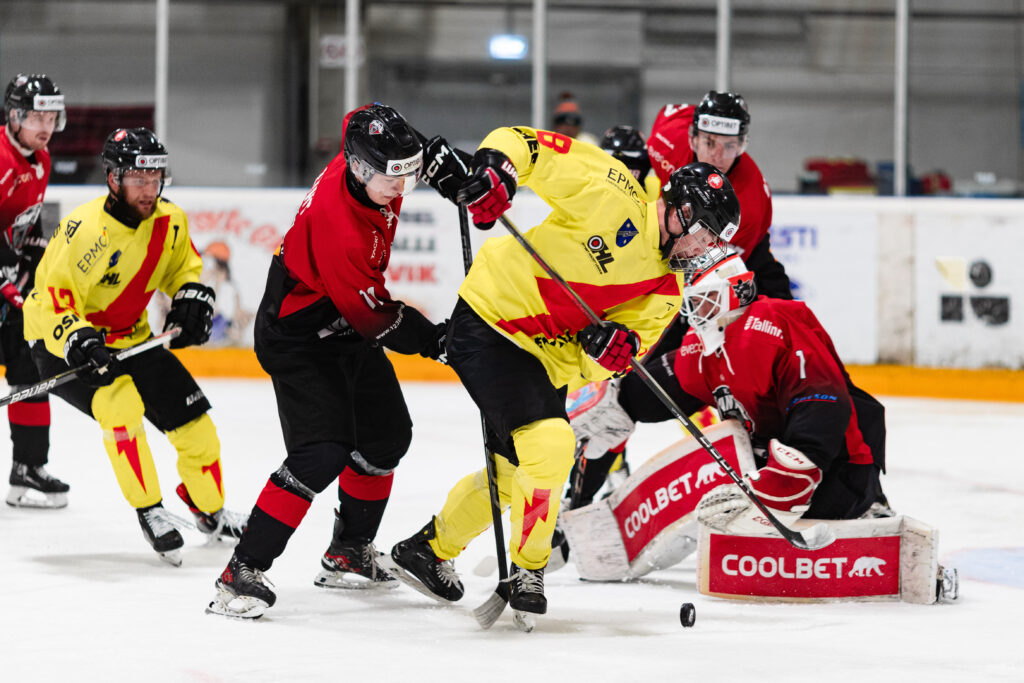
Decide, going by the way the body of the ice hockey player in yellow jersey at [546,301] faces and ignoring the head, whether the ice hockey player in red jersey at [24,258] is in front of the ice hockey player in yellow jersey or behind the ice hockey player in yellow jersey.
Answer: behind

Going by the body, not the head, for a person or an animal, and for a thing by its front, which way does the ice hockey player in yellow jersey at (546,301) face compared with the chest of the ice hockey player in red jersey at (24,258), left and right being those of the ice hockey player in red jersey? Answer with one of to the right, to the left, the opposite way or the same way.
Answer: the same way

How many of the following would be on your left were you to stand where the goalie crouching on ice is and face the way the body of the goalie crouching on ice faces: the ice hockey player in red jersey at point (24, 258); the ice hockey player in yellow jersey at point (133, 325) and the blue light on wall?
0

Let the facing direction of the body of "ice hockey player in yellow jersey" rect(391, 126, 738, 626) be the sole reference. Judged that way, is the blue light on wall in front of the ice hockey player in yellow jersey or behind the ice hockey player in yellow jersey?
behind

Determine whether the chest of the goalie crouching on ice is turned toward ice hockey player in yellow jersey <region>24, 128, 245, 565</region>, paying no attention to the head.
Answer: no

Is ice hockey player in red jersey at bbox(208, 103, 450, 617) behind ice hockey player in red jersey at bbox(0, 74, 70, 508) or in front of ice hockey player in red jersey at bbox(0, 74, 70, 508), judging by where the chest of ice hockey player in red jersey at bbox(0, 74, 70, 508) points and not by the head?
in front

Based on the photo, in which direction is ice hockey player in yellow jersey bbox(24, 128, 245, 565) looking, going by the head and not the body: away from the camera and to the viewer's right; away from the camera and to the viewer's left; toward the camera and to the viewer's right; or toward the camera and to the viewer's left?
toward the camera and to the viewer's right

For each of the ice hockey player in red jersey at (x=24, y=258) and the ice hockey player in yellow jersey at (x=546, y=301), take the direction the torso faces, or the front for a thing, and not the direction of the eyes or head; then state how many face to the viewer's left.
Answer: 0

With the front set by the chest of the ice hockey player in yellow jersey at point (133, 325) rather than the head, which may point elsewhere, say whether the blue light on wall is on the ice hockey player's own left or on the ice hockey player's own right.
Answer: on the ice hockey player's own left

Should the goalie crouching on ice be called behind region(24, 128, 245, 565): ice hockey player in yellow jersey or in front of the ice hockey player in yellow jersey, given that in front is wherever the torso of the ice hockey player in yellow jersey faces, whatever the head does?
in front

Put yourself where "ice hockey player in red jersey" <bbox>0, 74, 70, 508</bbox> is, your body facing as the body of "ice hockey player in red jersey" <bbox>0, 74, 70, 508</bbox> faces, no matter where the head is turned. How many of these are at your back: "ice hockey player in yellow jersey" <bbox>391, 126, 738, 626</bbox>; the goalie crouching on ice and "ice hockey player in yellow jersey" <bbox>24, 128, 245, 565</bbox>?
0

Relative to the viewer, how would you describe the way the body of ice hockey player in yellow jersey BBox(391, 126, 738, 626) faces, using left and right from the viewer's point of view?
facing the viewer and to the right of the viewer

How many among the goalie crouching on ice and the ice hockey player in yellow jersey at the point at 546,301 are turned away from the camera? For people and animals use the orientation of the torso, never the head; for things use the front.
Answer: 0
